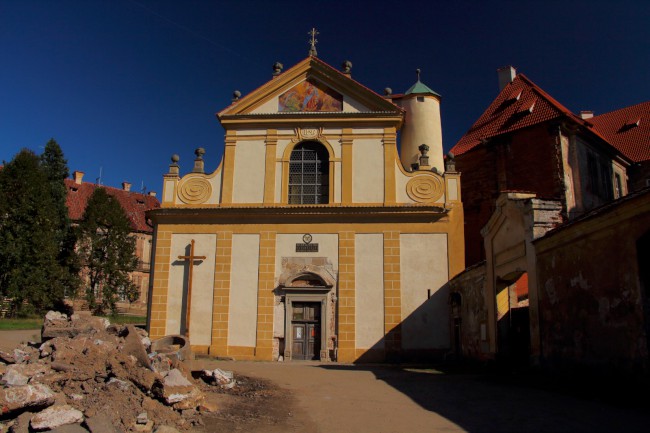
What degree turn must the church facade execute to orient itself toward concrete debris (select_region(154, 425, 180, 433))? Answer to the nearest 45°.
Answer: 0° — it already faces it

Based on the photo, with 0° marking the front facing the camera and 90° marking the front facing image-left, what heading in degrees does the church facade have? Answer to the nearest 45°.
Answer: approximately 0°

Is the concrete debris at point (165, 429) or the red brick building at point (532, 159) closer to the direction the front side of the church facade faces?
the concrete debris

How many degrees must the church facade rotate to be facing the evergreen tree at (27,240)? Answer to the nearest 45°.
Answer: approximately 135° to its right

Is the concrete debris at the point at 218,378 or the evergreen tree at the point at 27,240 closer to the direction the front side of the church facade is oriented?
the concrete debris

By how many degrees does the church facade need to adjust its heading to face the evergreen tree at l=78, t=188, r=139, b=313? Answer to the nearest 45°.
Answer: approximately 135° to its right

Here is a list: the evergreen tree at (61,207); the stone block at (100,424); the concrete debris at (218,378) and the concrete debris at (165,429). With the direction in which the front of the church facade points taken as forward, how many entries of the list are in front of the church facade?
3

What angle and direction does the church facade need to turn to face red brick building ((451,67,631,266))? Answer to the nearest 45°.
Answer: approximately 90° to its left

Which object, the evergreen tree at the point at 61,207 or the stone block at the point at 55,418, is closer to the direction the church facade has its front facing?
the stone block
